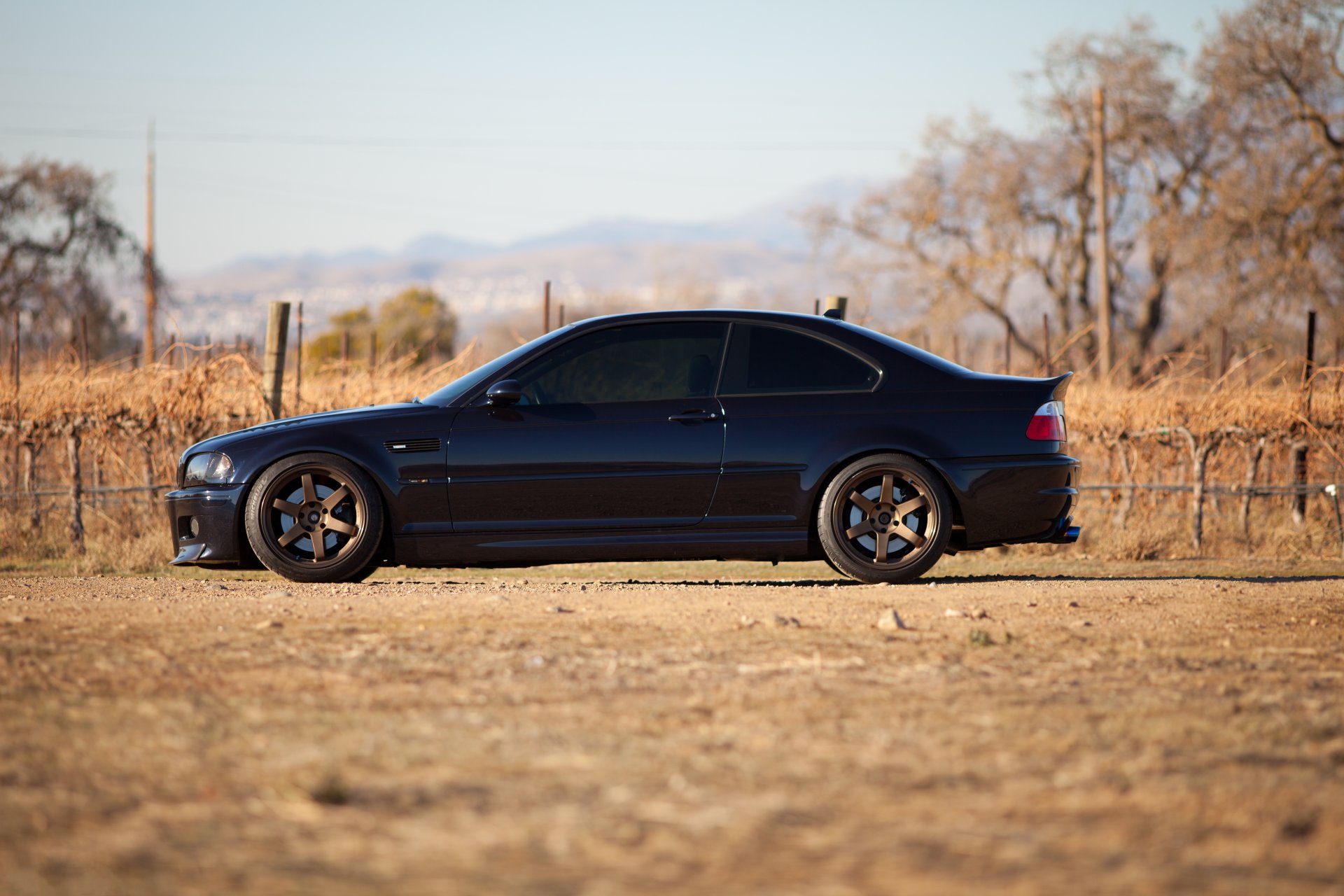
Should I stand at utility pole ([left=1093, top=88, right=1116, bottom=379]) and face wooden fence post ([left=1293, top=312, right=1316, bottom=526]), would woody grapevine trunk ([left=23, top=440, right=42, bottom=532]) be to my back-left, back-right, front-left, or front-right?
front-right

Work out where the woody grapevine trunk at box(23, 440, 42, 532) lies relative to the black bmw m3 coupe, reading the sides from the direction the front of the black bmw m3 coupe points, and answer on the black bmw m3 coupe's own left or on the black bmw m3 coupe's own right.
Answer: on the black bmw m3 coupe's own right

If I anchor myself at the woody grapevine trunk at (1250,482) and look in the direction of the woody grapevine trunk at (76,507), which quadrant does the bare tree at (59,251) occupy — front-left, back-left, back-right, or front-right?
front-right

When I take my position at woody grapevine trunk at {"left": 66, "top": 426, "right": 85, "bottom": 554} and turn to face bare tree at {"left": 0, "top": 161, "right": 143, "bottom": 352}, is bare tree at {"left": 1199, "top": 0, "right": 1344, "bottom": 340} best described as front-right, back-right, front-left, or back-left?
front-right

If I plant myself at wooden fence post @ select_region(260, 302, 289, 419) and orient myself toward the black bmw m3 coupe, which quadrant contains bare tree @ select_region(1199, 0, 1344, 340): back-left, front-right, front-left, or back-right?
back-left

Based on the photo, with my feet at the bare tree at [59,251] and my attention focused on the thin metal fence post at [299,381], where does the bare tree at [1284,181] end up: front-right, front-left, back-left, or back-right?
front-left

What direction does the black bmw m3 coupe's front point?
to the viewer's left

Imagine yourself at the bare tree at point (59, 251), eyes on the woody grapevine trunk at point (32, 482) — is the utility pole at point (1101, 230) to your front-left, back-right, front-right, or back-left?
front-left

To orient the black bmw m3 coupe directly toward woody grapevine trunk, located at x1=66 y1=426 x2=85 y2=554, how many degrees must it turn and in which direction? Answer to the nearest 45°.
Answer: approximately 45° to its right
